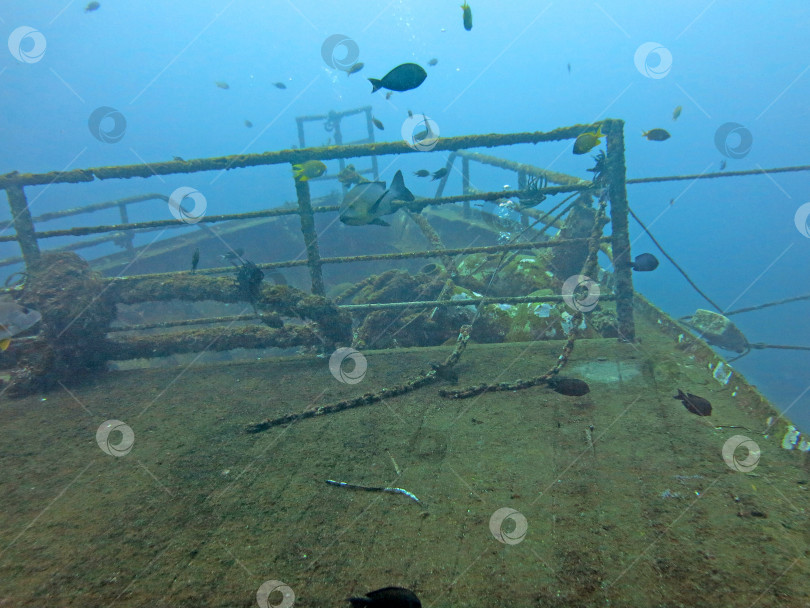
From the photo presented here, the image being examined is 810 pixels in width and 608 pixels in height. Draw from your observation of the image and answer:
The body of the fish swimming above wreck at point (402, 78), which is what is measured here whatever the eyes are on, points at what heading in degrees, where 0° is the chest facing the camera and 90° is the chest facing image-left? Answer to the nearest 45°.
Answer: approximately 270°

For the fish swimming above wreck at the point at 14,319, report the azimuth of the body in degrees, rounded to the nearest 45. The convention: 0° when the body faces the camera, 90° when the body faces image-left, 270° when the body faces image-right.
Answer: approximately 270°

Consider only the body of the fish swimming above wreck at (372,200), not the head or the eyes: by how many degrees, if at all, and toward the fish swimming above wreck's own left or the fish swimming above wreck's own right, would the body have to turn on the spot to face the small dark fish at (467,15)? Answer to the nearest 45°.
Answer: approximately 90° to the fish swimming above wreck's own right

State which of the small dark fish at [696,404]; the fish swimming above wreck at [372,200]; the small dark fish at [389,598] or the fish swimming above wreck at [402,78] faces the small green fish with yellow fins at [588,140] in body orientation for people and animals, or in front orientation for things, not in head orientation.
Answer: the fish swimming above wreck at [402,78]

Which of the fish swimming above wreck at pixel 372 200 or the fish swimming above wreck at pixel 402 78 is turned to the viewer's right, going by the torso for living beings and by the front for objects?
the fish swimming above wreck at pixel 402 78

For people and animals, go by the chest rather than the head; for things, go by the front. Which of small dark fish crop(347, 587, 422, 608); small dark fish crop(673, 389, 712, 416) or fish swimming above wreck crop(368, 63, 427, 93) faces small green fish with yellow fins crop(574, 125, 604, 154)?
the fish swimming above wreck

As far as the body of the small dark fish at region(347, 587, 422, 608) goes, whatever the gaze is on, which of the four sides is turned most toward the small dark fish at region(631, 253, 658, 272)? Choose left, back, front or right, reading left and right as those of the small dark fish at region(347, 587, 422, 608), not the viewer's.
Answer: left

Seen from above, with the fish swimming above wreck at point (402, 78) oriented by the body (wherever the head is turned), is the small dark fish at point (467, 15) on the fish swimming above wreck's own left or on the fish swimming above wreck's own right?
on the fish swimming above wreck's own left

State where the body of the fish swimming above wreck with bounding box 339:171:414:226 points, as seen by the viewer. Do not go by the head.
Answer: to the viewer's left
